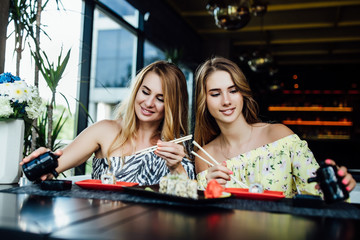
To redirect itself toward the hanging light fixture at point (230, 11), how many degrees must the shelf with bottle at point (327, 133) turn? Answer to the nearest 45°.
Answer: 0° — it already faces it

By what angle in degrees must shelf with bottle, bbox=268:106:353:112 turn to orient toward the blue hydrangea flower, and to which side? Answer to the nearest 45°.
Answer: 0° — it already faces it

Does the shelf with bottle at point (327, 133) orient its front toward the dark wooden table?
yes

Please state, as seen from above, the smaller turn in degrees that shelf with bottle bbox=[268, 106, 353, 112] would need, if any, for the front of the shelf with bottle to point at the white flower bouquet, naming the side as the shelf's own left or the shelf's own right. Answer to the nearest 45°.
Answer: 0° — it already faces it

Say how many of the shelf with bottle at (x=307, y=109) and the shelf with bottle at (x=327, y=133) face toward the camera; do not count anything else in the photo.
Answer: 2

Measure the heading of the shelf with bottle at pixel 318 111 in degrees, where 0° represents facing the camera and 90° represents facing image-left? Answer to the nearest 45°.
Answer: approximately 0°

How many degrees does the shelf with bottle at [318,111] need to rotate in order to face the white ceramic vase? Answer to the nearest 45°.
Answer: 0° — it already faces it
